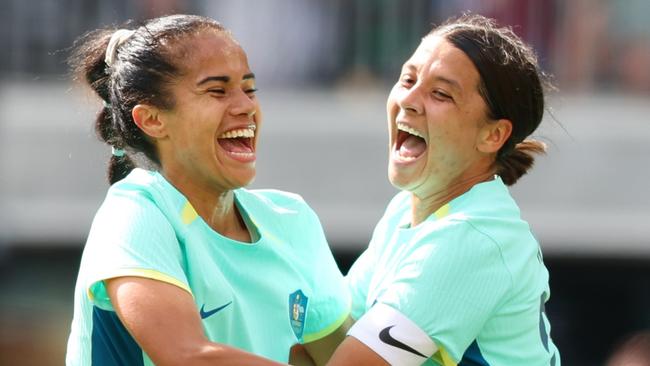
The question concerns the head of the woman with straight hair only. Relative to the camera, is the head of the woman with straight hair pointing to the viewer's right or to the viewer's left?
to the viewer's left

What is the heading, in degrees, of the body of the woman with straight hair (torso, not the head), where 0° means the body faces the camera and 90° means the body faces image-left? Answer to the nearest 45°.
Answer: approximately 90°
